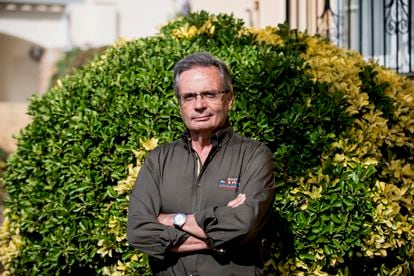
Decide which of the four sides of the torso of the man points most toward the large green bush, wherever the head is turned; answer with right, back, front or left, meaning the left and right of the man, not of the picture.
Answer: back

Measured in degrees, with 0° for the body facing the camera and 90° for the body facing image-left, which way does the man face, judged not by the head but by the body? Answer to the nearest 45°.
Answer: approximately 0°
